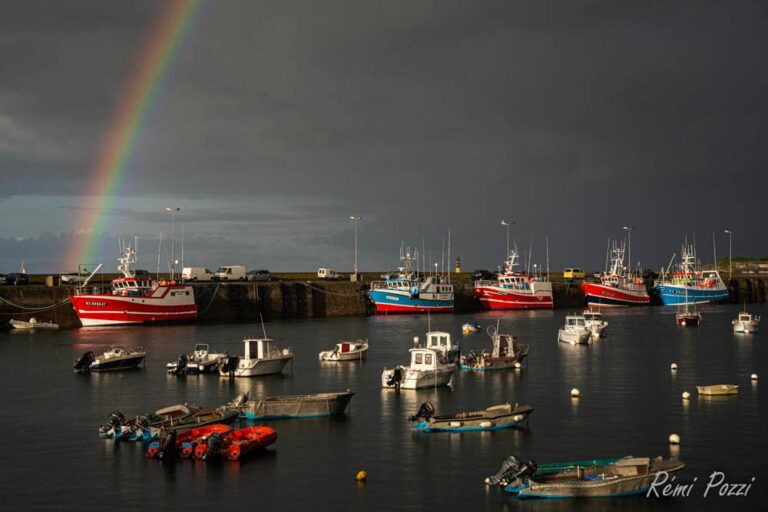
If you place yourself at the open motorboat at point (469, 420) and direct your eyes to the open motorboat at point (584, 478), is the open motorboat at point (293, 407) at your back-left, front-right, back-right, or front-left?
back-right

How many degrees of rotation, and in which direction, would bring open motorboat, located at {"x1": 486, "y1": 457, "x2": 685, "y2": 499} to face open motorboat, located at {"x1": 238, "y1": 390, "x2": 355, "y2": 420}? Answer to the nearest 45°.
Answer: approximately 135° to its left

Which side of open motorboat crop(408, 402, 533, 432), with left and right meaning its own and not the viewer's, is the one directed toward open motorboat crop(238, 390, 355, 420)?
back

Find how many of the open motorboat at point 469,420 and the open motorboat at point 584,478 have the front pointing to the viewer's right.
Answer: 2

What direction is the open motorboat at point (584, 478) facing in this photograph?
to the viewer's right

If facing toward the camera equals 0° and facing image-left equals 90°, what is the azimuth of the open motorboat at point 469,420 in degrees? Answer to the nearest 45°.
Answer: approximately 270°

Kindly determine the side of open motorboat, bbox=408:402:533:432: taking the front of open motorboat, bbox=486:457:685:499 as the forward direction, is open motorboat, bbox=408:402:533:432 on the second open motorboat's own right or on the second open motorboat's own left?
on the second open motorboat's own left

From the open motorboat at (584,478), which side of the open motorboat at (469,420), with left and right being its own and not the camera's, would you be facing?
right
